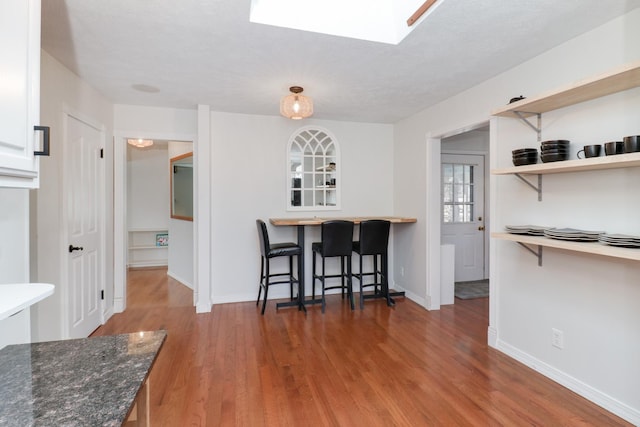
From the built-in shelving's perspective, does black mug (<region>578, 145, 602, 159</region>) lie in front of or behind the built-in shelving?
in front

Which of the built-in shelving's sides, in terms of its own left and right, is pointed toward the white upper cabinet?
front

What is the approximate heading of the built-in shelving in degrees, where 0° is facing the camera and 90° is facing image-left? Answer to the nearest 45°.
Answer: approximately 0°

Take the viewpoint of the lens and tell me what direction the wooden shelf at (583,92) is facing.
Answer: facing the viewer and to the left of the viewer

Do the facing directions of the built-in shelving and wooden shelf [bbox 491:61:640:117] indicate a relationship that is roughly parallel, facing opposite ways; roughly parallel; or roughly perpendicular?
roughly perpendicular

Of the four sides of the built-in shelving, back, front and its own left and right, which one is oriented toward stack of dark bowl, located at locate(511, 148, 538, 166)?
front

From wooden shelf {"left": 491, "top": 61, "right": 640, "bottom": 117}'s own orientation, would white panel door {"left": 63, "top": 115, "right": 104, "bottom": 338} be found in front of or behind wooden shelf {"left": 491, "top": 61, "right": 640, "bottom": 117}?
in front

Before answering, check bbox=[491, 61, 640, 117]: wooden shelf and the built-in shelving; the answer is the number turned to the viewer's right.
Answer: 0

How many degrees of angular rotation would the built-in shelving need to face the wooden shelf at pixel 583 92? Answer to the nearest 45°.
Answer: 0° — it already faces it
